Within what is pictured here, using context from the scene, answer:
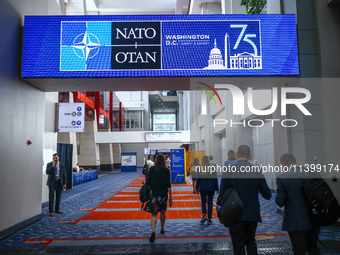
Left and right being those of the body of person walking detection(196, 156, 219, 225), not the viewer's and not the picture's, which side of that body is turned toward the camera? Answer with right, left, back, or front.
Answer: back

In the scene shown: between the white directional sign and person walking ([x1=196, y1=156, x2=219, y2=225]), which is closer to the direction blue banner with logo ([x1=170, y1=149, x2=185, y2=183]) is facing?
the person walking

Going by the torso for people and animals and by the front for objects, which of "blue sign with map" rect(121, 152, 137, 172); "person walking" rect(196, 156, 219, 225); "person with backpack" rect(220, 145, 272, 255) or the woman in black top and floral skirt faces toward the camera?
the blue sign with map

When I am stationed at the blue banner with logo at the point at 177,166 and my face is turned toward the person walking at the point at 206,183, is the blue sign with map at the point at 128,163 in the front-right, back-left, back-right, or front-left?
back-right

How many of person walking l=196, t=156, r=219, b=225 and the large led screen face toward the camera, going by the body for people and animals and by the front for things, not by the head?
1

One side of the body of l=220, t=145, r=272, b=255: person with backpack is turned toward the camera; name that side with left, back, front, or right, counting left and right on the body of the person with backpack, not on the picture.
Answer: back

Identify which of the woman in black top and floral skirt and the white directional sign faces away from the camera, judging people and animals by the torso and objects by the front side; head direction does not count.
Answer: the woman in black top and floral skirt

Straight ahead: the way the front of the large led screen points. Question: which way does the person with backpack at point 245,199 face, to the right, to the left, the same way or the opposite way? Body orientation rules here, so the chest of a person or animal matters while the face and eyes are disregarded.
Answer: the opposite way

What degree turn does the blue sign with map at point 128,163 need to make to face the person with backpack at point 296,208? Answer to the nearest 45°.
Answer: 0° — it already faces them

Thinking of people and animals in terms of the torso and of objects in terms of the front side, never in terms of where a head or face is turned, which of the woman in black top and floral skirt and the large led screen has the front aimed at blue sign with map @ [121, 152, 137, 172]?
the woman in black top and floral skirt

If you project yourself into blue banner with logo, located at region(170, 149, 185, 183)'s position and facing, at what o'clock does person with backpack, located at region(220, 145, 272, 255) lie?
The person with backpack is roughly at 12 o'clock from the blue banner with logo.

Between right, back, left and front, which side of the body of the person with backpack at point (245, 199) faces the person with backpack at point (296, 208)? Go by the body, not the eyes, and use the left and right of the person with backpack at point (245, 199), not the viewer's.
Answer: right

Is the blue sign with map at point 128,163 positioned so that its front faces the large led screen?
yes

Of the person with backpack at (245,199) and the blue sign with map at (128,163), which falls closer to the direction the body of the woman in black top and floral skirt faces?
the blue sign with map
